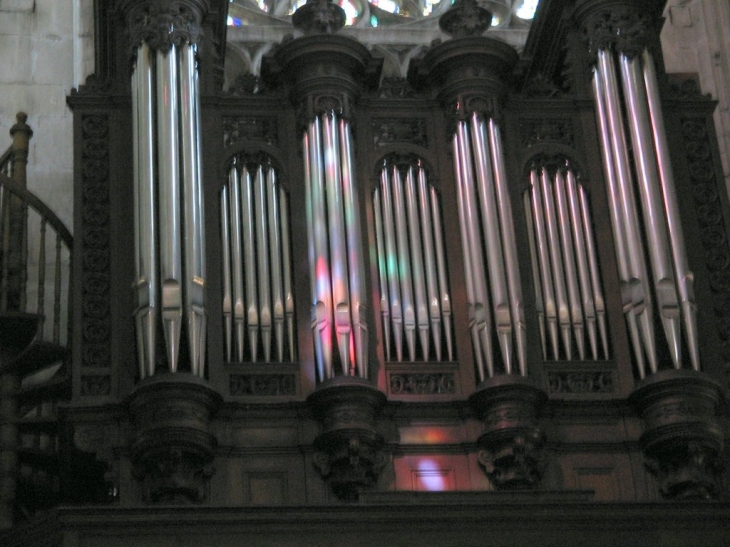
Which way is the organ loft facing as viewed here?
toward the camera
